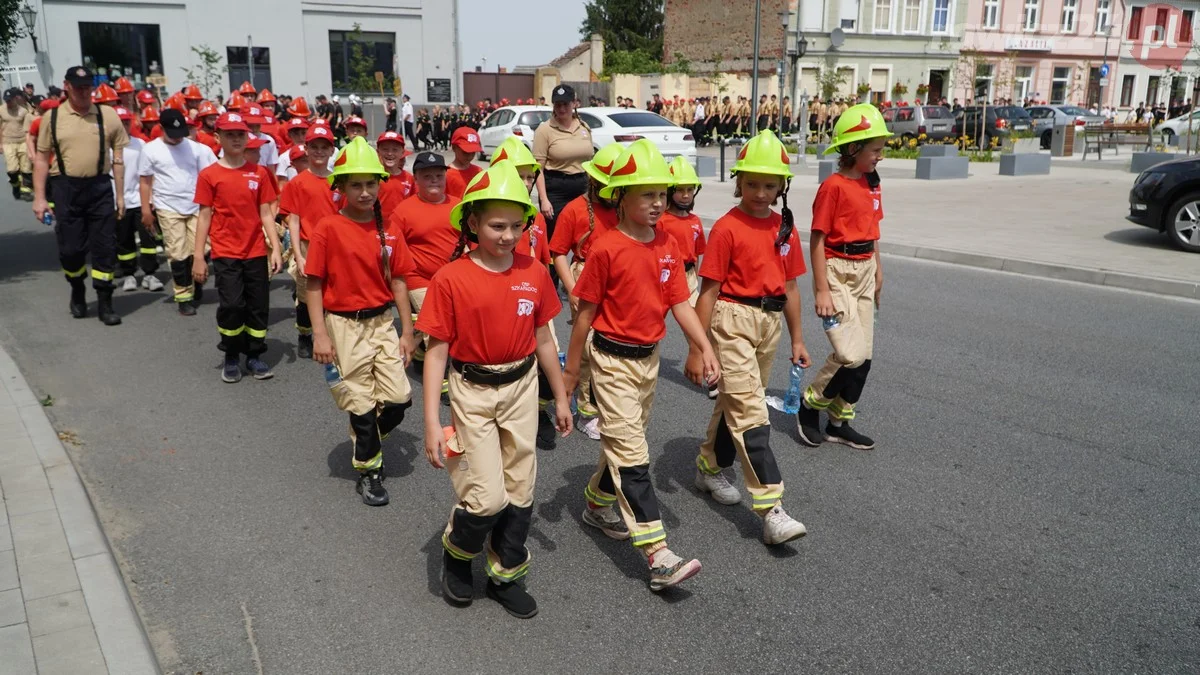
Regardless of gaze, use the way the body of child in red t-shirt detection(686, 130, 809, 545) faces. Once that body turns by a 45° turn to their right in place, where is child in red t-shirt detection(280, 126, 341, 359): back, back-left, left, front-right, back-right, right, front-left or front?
back-right

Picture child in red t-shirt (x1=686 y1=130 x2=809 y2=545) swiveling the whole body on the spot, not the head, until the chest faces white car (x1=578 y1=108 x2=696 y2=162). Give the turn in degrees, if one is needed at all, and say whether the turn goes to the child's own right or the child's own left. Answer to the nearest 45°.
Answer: approximately 135° to the child's own left

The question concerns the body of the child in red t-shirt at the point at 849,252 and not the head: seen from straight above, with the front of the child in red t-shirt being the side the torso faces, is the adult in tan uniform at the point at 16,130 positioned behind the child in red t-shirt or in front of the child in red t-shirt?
behind

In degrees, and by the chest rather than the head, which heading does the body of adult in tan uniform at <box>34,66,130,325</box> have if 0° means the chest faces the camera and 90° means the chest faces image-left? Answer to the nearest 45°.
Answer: approximately 0°

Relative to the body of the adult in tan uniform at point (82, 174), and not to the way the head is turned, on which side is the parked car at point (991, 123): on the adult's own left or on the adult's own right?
on the adult's own left

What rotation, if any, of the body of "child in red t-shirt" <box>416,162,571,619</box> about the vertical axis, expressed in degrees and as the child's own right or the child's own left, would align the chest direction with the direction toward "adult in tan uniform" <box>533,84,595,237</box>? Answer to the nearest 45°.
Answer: approximately 135° to the child's own left

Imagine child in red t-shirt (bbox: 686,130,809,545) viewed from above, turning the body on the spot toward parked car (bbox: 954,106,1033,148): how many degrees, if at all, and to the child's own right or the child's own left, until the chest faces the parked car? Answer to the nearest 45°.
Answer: approximately 135° to the child's own left

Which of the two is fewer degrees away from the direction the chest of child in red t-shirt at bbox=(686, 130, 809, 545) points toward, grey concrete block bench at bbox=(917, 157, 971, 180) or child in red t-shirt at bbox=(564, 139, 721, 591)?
the child in red t-shirt

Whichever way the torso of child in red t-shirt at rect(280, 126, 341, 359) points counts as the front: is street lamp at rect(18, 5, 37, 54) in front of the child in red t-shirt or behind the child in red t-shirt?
behind

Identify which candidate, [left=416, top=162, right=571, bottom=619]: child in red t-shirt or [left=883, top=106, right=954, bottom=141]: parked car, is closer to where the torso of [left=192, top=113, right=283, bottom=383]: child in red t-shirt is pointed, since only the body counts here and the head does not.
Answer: the child in red t-shirt

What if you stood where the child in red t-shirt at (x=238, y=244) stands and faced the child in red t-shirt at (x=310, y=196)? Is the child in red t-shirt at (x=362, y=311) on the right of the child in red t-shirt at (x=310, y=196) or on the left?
right

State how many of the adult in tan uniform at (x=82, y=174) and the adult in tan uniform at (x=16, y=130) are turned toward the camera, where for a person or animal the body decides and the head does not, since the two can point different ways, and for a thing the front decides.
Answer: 2

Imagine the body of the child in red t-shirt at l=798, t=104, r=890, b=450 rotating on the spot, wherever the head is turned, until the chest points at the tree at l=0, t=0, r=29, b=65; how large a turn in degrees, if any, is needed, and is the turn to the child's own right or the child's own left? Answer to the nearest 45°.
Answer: approximately 180°

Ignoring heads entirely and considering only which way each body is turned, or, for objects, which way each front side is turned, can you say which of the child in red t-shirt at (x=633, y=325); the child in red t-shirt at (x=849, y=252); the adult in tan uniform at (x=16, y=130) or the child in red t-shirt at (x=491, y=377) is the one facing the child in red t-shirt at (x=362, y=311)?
the adult in tan uniform

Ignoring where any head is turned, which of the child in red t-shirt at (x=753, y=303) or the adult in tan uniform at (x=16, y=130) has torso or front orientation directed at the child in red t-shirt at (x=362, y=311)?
the adult in tan uniform
